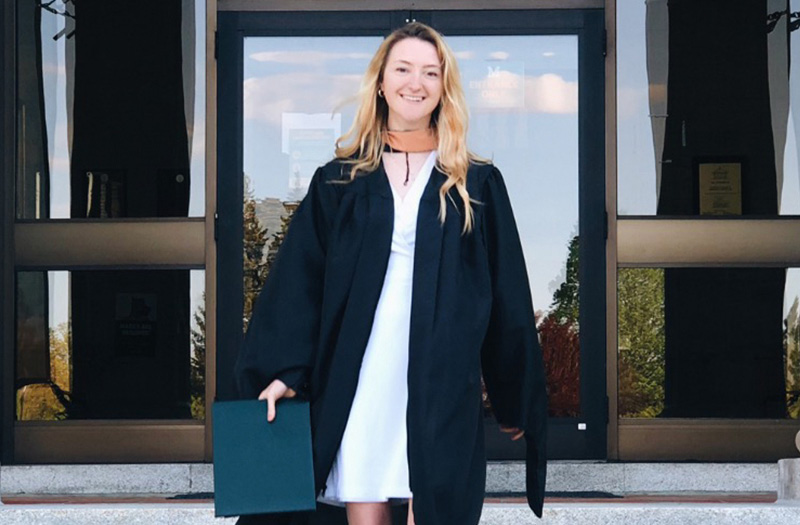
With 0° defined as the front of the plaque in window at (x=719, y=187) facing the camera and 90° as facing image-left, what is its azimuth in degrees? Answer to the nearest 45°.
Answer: approximately 0°

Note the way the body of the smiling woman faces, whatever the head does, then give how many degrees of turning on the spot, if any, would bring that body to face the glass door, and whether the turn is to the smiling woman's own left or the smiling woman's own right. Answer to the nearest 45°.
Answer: approximately 180°

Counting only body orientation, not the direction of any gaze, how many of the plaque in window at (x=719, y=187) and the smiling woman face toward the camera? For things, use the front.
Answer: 2

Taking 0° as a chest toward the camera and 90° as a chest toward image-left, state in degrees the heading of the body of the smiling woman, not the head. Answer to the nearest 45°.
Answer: approximately 0°

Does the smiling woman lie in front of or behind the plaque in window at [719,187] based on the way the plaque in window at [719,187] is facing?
in front

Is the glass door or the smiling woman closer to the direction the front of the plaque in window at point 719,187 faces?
the smiling woman

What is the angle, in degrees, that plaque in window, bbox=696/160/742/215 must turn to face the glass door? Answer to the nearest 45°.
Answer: approximately 90° to its right

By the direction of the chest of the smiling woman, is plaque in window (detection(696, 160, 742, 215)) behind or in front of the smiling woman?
behind
